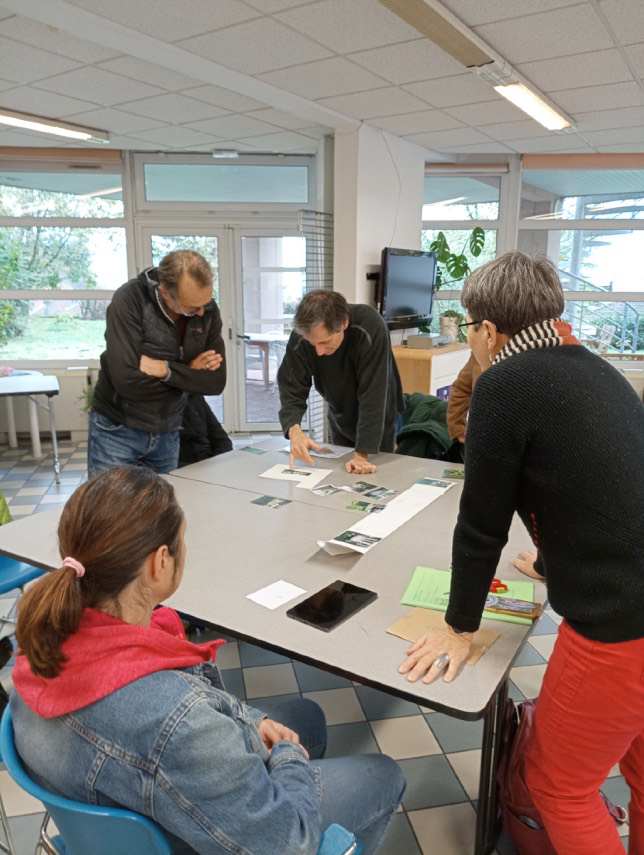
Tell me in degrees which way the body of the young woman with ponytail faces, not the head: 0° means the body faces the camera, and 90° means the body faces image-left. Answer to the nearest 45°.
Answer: approximately 225°

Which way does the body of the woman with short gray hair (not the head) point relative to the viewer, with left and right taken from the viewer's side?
facing away from the viewer and to the left of the viewer

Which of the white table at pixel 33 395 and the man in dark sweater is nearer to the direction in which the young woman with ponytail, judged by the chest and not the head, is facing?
the man in dark sweater

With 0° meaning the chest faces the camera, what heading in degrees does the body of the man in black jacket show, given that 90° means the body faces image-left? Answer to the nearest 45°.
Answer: approximately 315°

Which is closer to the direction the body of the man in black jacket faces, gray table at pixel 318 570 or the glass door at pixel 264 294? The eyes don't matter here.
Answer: the gray table

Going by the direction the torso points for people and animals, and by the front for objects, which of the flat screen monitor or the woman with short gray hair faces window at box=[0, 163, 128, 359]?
the woman with short gray hair

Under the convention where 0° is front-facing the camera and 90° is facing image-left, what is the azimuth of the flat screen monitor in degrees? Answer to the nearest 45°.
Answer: approximately 315°

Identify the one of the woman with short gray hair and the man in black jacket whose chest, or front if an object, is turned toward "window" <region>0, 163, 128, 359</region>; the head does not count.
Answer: the woman with short gray hair

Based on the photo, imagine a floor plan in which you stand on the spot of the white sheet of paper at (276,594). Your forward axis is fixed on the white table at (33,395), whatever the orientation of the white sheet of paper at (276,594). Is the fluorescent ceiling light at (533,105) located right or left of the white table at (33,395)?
right

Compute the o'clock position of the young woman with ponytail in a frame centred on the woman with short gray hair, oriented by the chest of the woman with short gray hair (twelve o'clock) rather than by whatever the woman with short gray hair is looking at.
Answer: The young woman with ponytail is roughly at 9 o'clock from the woman with short gray hair.
